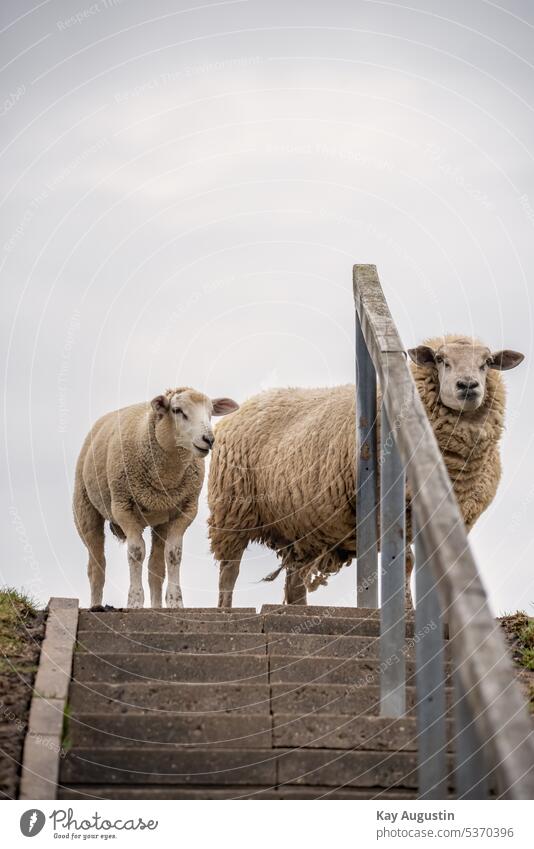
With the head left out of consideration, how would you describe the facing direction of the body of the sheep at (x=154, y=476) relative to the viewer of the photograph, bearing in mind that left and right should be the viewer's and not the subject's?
facing the viewer and to the right of the viewer

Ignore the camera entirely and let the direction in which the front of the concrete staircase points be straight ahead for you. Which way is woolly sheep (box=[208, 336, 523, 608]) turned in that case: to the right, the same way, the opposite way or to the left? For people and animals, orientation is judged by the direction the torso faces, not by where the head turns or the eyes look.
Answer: to the left

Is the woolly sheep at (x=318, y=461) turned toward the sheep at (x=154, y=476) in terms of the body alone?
no

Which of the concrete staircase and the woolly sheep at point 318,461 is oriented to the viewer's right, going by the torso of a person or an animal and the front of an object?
the woolly sheep

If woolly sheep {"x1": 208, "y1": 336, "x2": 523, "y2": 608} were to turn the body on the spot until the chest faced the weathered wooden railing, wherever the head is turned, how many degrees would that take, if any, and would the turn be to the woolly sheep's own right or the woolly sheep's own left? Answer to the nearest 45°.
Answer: approximately 90° to the woolly sheep's own right

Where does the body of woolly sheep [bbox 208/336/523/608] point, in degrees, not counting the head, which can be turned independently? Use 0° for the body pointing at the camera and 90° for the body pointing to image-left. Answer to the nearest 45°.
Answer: approximately 270°

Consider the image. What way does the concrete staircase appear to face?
toward the camera

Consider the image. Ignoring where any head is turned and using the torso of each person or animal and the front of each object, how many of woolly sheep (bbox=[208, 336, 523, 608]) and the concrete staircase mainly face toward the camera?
1
